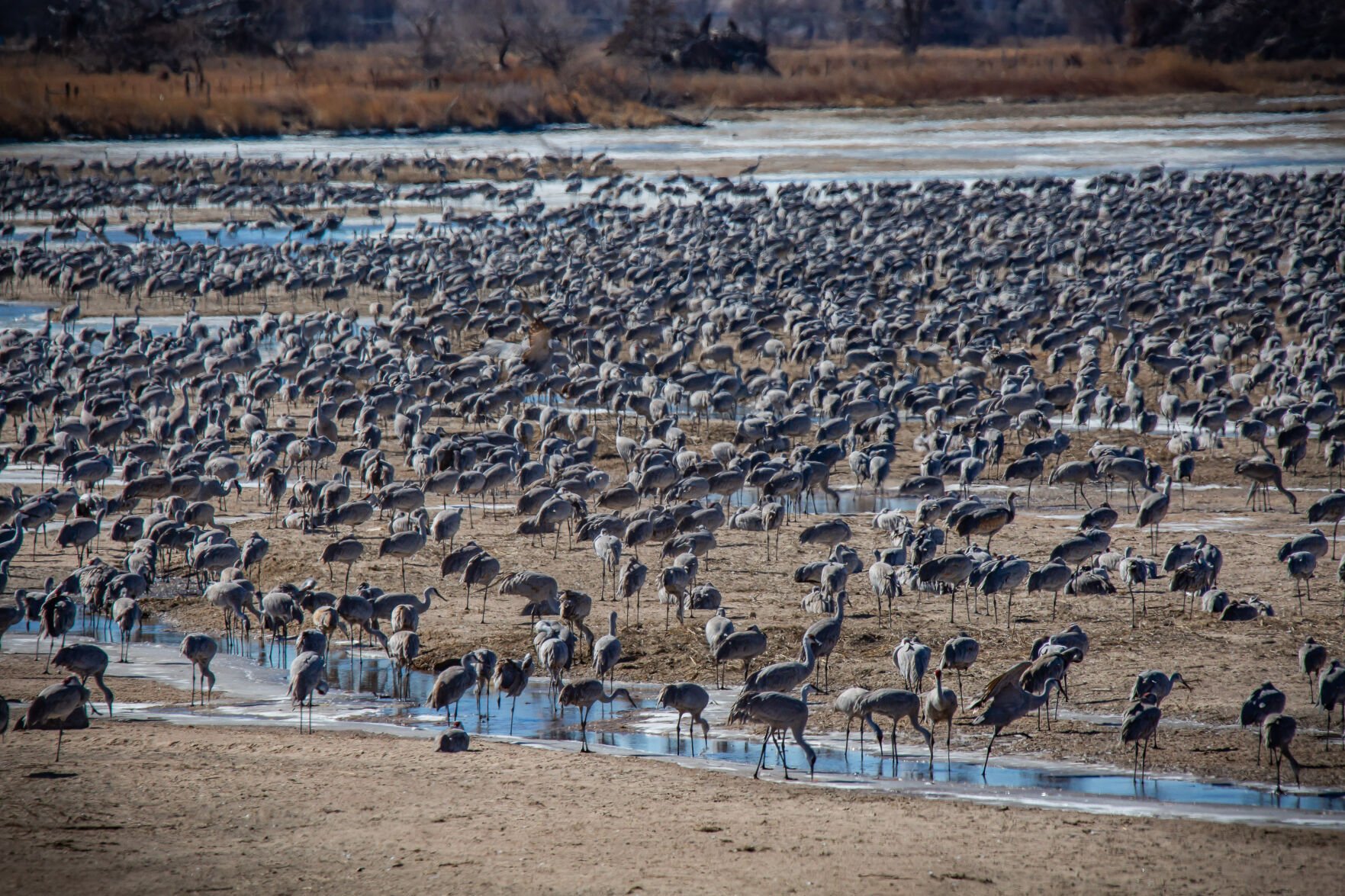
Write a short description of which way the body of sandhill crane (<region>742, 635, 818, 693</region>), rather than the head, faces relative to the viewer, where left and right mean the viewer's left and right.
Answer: facing to the right of the viewer

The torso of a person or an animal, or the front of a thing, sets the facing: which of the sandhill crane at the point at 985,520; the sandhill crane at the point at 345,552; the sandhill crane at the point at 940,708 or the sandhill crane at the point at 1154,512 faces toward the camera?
the sandhill crane at the point at 940,708

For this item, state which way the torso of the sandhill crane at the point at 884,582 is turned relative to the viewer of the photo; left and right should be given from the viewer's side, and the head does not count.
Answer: facing away from the viewer

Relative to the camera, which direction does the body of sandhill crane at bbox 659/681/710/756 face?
to the viewer's right

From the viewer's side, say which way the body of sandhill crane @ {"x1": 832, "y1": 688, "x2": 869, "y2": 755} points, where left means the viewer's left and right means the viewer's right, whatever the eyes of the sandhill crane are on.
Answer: facing to the right of the viewer
